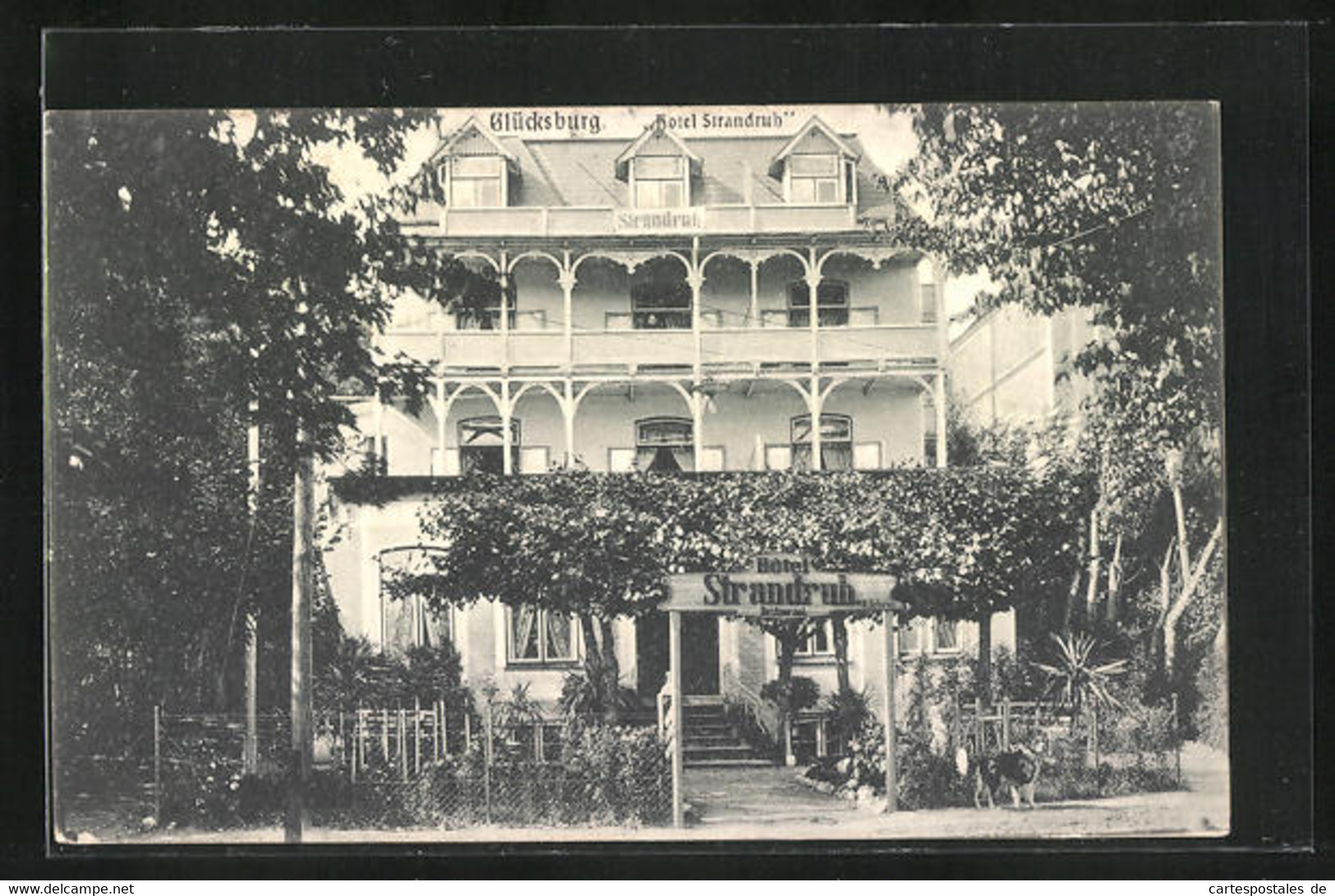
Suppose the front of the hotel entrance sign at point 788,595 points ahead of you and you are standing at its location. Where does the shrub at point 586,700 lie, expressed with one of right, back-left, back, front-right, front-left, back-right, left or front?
right

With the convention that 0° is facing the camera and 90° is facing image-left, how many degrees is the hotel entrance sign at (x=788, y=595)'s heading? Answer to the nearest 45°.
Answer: approximately 0°
